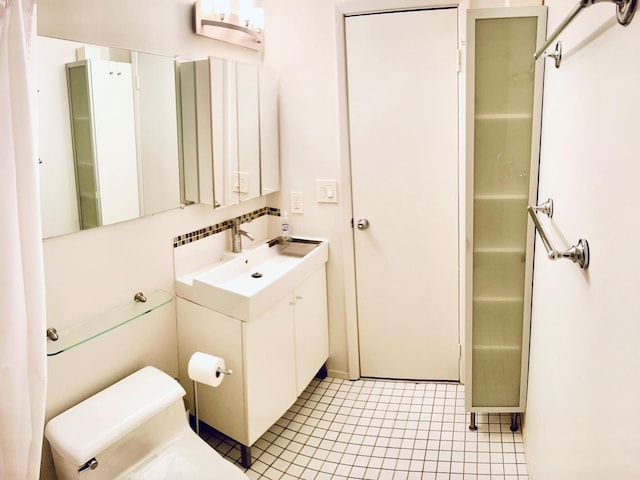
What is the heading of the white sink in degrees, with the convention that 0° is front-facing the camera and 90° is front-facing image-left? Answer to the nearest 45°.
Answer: approximately 315°

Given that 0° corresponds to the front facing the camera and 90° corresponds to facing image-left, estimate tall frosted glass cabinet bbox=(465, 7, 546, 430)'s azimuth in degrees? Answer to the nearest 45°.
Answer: approximately 0°

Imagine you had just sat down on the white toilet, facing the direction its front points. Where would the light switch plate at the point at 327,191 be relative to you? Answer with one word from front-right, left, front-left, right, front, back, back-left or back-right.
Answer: left

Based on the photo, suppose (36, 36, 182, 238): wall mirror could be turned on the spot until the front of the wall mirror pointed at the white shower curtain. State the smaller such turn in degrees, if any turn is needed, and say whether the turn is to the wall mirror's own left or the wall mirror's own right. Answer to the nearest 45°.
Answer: approximately 45° to the wall mirror's own right

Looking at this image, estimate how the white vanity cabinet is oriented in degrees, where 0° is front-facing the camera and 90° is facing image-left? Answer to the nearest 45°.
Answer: approximately 315°

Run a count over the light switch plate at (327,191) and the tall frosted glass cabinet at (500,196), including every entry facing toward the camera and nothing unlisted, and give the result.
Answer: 2

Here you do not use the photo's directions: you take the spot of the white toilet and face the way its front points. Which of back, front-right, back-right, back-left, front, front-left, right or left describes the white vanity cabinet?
left

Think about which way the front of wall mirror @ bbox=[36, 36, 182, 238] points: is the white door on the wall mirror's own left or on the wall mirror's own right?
on the wall mirror's own left

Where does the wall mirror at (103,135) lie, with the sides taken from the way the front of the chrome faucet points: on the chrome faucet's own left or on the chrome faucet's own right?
on the chrome faucet's own right
